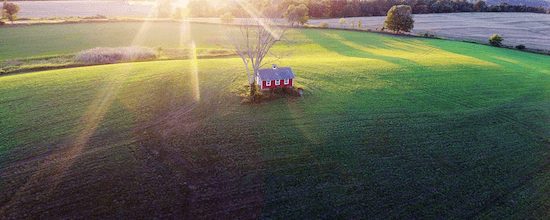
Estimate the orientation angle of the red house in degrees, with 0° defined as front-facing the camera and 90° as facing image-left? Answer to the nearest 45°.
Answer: approximately 0°
